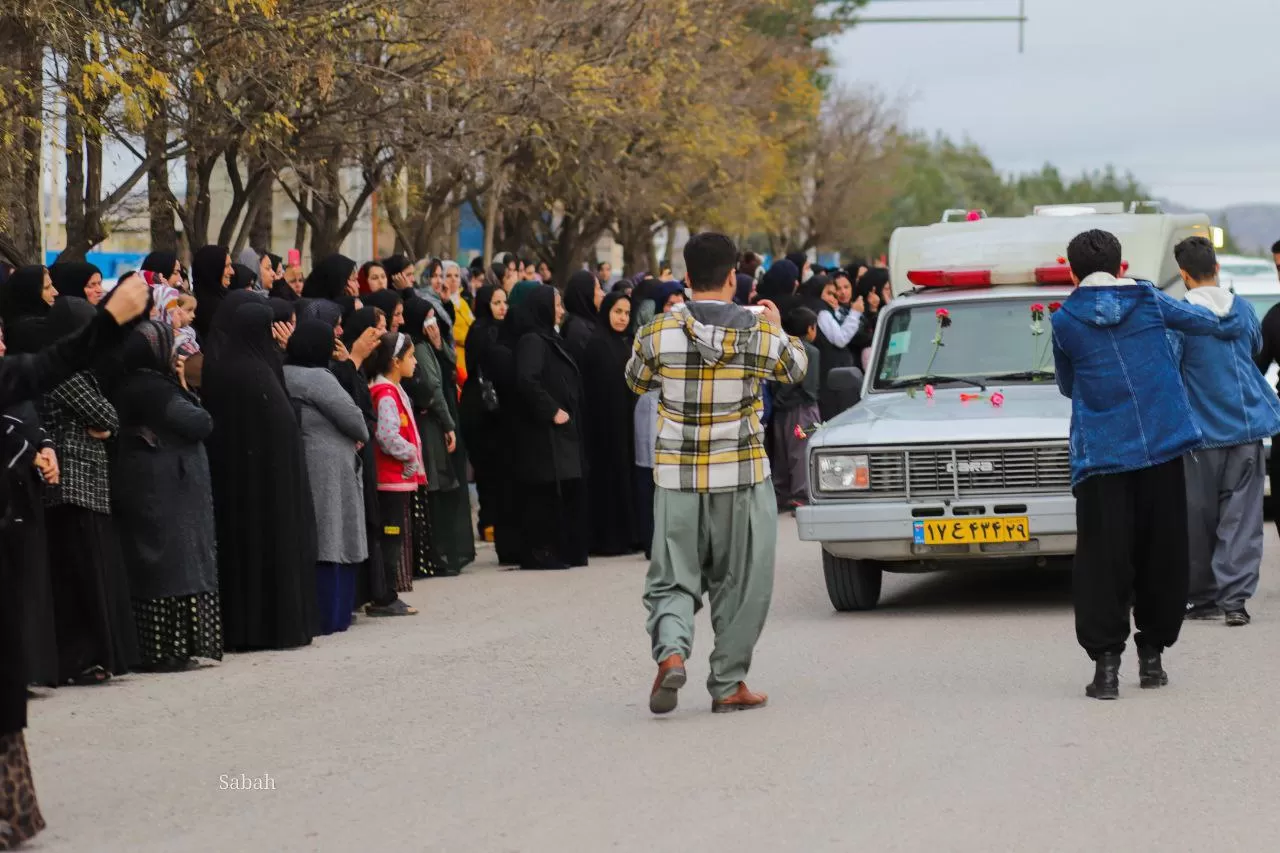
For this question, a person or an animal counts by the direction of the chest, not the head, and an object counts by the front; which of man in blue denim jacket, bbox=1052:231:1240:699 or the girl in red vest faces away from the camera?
the man in blue denim jacket

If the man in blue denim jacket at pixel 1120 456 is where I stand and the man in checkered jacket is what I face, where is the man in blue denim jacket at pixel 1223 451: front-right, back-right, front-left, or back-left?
back-right

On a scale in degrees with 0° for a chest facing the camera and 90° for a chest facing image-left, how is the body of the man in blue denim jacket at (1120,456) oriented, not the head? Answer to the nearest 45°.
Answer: approximately 180°

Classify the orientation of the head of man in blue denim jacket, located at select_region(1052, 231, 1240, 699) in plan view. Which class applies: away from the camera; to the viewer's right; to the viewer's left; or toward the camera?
away from the camera

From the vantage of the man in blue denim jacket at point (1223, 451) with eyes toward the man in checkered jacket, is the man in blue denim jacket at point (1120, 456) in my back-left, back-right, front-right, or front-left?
front-left

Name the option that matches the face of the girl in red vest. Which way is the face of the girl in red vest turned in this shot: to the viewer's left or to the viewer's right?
to the viewer's right

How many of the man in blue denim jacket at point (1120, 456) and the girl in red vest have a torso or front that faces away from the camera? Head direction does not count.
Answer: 1

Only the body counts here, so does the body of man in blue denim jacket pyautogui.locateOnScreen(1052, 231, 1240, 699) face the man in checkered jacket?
no

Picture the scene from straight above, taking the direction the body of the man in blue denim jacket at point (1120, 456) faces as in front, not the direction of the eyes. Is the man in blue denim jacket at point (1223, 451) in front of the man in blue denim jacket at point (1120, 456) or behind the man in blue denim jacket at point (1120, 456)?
in front

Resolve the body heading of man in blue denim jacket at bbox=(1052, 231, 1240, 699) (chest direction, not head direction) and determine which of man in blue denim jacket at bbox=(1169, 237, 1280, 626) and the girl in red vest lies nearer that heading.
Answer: the man in blue denim jacket

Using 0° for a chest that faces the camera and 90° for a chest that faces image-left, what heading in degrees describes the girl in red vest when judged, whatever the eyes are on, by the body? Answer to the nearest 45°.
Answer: approximately 270°

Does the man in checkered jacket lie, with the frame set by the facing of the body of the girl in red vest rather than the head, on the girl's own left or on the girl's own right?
on the girl's own right

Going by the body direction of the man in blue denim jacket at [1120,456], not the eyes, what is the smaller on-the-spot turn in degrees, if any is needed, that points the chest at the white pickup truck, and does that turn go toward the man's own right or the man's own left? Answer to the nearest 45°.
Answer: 0° — they already face it

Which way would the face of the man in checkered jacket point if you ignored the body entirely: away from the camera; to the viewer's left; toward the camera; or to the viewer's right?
away from the camera

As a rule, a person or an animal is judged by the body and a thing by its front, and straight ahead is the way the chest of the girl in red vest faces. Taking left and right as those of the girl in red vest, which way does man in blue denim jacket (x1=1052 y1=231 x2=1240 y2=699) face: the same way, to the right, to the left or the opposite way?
to the left

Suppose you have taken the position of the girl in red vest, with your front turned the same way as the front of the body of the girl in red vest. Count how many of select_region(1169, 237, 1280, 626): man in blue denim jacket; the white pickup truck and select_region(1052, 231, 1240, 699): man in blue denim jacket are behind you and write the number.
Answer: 0
